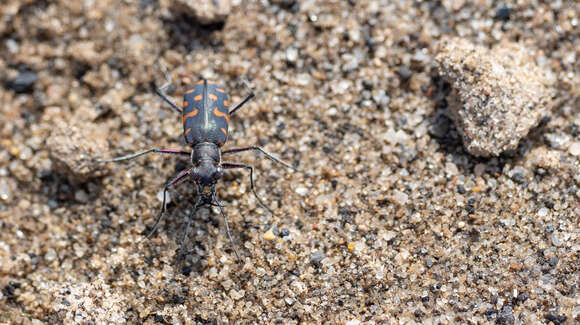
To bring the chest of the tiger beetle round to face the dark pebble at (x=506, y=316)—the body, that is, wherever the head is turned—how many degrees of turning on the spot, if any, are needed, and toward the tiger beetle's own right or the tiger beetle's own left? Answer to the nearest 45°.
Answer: approximately 45° to the tiger beetle's own left

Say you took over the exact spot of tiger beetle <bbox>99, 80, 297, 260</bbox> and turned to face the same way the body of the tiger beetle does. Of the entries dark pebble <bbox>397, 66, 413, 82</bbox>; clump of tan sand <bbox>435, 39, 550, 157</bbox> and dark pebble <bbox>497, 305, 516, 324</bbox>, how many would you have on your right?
0

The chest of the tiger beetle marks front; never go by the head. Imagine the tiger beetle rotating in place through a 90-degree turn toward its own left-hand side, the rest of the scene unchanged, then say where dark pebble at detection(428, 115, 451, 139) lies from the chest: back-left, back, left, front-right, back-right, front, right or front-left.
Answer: front

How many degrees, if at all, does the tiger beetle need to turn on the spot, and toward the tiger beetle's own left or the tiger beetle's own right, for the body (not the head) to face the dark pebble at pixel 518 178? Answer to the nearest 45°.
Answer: approximately 90° to the tiger beetle's own left

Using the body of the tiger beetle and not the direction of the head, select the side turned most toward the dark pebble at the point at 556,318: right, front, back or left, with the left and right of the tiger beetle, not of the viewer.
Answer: left

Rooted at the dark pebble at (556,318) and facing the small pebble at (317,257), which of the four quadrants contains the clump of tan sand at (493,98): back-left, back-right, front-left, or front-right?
front-right

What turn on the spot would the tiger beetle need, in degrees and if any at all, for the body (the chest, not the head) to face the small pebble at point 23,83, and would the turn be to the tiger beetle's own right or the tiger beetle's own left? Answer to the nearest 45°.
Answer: approximately 135° to the tiger beetle's own right

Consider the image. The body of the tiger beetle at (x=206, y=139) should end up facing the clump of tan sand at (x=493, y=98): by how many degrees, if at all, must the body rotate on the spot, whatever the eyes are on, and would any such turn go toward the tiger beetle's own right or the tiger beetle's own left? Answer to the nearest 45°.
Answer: approximately 90° to the tiger beetle's own left

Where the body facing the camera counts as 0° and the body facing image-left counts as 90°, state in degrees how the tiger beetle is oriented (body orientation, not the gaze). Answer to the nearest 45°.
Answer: approximately 0°

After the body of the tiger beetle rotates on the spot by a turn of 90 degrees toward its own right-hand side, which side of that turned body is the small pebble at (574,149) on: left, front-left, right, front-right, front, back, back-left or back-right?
back

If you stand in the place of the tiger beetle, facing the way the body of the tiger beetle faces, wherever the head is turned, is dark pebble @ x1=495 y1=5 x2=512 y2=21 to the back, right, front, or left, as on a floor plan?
left
